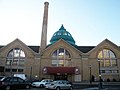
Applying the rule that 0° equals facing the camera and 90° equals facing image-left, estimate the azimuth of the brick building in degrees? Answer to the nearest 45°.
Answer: approximately 0°
